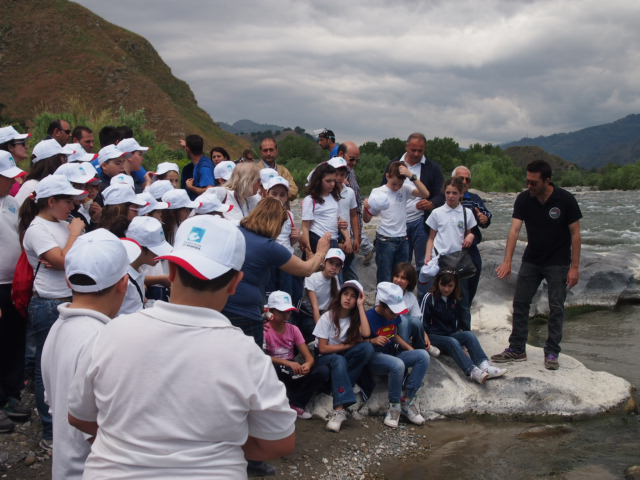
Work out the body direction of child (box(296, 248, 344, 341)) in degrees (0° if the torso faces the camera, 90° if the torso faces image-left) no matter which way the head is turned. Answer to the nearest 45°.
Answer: approximately 315°

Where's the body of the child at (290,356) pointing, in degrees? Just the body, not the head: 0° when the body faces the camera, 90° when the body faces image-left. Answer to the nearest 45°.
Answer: approximately 315°

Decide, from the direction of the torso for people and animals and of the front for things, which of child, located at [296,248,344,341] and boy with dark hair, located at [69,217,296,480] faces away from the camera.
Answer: the boy with dark hair

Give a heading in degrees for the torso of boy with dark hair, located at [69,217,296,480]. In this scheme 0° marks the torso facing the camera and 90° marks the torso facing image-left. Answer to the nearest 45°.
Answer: approximately 180°

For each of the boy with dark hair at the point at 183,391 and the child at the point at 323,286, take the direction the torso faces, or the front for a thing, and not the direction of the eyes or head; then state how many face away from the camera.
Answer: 1

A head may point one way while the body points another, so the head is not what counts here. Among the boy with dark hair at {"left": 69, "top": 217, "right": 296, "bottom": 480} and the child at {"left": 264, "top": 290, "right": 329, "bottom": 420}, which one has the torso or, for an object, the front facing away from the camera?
the boy with dark hair

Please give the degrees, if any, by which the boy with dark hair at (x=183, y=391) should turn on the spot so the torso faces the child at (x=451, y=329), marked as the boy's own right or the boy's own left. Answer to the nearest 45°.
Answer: approximately 45° to the boy's own right

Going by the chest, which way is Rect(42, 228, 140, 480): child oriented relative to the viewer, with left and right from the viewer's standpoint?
facing away from the viewer and to the right of the viewer

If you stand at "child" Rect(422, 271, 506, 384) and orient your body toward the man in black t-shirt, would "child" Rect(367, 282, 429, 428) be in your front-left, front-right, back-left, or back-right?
back-right

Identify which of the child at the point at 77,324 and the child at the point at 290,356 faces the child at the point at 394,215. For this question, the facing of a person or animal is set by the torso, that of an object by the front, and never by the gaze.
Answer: the child at the point at 77,324
